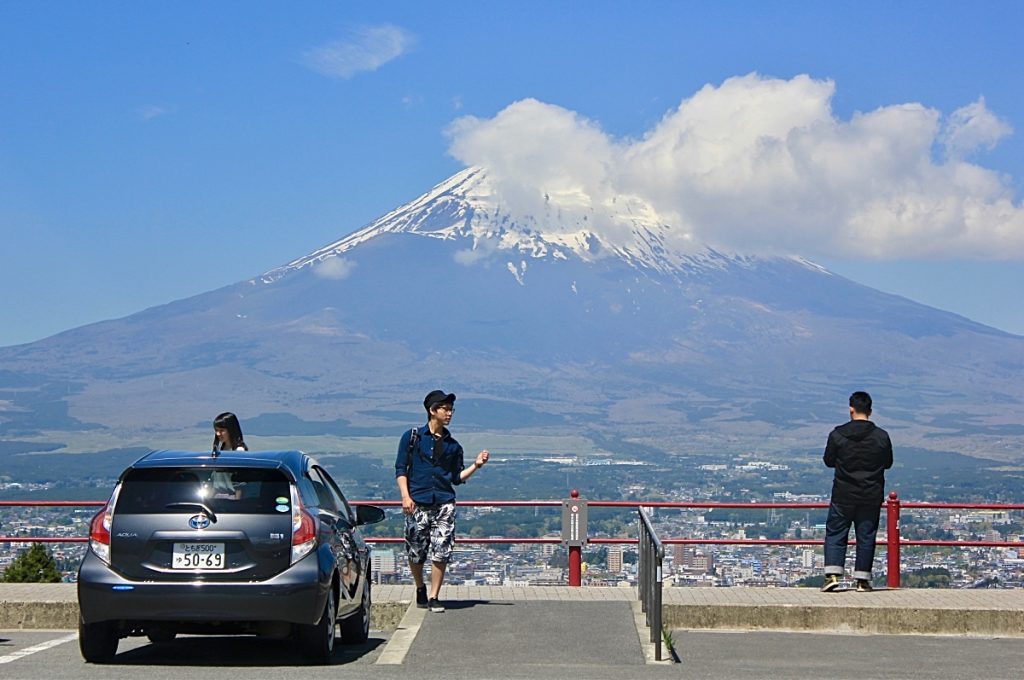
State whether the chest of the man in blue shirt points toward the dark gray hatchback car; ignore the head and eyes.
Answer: no

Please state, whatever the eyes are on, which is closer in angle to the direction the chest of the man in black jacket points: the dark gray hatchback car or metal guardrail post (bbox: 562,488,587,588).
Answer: the metal guardrail post

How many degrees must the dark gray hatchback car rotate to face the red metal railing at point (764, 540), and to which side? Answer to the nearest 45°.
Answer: approximately 45° to its right

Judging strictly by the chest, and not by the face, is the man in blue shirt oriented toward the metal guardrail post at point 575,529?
no

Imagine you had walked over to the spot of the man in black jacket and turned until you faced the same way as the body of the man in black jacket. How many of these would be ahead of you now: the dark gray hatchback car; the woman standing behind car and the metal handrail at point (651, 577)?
0

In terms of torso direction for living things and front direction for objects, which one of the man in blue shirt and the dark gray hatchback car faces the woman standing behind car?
the dark gray hatchback car

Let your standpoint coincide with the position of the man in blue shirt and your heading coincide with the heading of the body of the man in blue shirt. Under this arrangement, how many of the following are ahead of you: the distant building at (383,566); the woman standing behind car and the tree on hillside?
0

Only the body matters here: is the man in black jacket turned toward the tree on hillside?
no

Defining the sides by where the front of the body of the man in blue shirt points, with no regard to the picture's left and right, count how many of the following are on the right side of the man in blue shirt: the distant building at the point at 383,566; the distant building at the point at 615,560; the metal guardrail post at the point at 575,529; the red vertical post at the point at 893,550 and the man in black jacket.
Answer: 0

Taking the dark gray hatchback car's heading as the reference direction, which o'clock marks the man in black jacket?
The man in black jacket is roughly at 2 o'clock from the dark gray hatchback car.

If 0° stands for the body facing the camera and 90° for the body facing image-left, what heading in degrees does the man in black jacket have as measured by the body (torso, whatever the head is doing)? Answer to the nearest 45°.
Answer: approximately 180°

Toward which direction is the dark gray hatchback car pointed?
away from the camera

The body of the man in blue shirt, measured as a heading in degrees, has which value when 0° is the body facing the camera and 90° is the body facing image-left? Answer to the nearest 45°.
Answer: approximately 315°

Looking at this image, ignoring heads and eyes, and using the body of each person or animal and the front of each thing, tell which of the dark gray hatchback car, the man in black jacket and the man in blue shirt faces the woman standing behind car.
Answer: the dark gray hatchback car

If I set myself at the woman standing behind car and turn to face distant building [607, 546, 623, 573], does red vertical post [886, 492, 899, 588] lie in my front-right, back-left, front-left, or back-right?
front-right

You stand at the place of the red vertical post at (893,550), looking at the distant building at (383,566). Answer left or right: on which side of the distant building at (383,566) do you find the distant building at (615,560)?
right

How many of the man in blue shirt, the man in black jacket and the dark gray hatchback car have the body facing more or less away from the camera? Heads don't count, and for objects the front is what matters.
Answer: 2

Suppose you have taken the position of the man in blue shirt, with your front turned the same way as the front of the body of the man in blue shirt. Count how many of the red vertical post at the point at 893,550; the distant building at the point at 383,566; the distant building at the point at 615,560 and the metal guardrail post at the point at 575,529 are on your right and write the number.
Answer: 0

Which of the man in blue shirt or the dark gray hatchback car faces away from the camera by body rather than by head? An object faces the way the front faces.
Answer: the dark gray hatchback car
